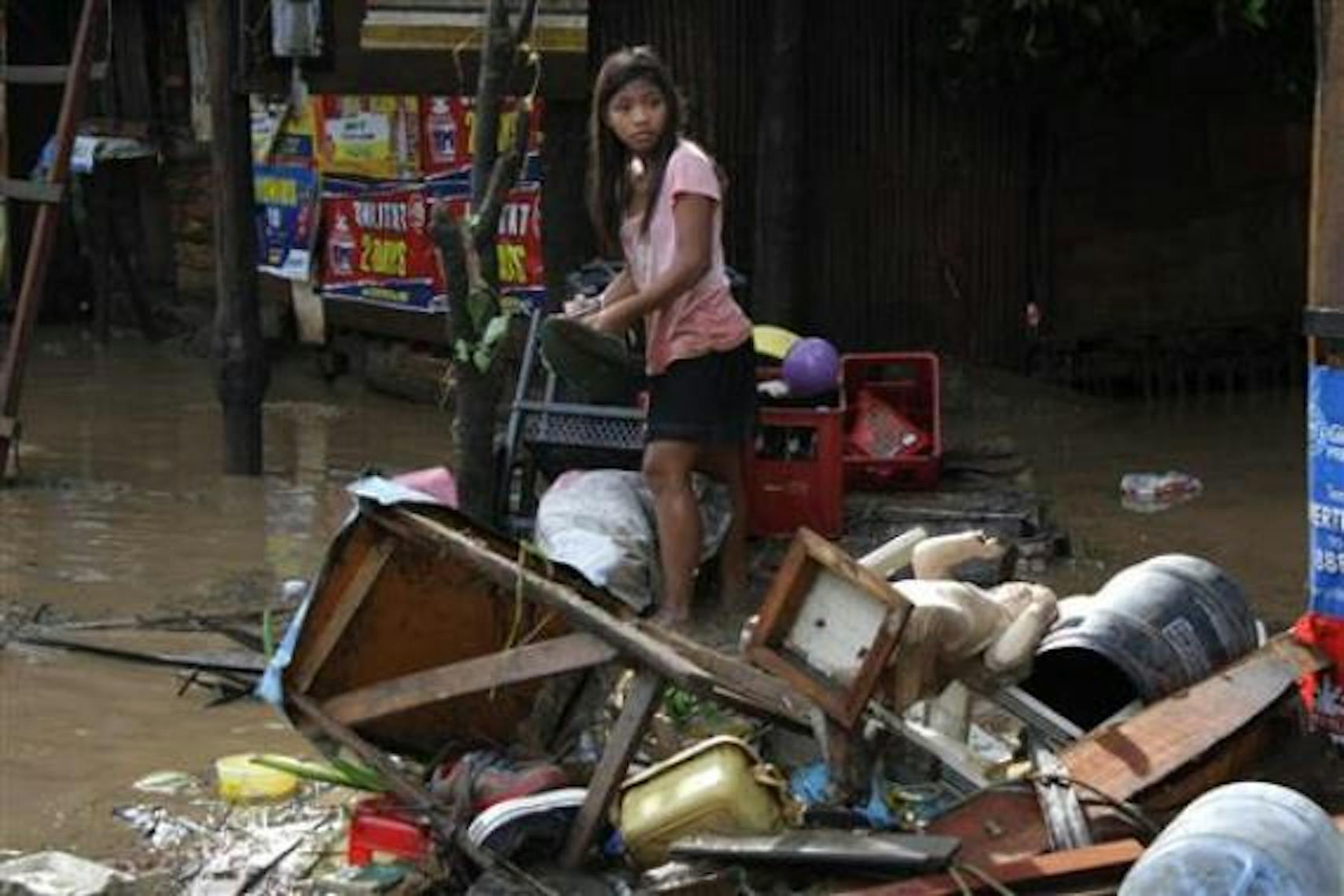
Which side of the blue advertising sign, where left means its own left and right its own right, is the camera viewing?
front

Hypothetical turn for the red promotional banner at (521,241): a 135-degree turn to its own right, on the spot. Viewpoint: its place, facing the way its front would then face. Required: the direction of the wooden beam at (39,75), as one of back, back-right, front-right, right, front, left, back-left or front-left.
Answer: left

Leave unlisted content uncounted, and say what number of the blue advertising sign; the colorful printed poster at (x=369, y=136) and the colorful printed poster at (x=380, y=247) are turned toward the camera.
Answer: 3

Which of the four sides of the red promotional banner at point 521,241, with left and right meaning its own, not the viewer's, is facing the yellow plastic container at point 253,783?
front

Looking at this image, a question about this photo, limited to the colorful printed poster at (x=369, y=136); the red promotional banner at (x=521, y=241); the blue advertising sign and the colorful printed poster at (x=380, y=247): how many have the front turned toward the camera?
4

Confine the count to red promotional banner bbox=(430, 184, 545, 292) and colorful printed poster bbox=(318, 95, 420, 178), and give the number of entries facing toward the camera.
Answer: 2

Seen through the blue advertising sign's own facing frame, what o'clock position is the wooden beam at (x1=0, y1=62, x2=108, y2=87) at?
The wooden beam is roughly at 4 o'clock from the blue advertising sign.

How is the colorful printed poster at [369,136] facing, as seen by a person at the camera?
facing the viewer

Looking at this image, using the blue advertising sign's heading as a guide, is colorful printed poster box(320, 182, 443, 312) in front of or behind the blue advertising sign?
behind

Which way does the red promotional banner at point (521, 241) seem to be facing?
toward the camera

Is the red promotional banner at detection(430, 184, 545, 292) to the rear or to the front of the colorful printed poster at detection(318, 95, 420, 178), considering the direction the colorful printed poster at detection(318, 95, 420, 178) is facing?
to the front

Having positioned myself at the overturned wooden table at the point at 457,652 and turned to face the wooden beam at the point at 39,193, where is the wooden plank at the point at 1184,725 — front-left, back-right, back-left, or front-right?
back-right

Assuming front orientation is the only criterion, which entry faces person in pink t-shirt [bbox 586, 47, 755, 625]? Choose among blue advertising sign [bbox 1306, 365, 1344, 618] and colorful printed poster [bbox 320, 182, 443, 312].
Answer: the colorful printed poster
